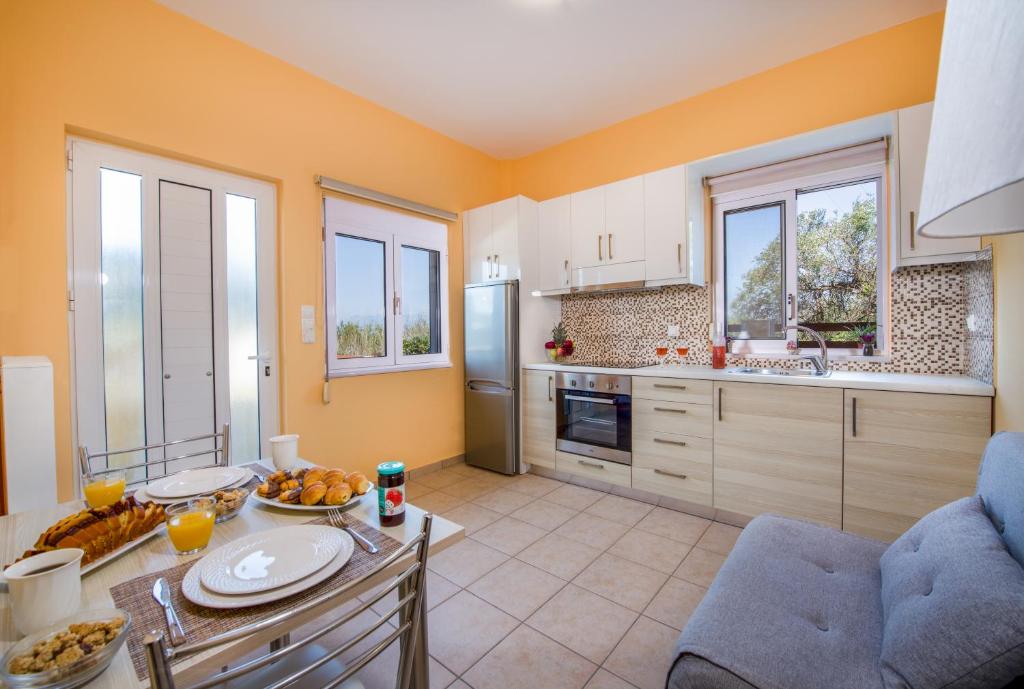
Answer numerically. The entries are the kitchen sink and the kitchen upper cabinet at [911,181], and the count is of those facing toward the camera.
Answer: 2

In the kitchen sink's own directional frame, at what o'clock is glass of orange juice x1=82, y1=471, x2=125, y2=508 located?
The glass of orange juice is roughly at 1 o'clock from the kitchen sink.

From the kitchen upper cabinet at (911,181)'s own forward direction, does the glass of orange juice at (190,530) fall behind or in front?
in front

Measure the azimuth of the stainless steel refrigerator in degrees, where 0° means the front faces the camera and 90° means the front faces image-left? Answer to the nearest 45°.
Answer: approximately 45°

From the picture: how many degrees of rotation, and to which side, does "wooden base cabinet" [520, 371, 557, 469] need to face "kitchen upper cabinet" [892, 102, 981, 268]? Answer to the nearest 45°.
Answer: approximately 90° to its left

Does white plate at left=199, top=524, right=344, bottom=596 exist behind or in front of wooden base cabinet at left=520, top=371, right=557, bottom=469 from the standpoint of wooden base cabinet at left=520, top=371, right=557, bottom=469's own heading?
in front

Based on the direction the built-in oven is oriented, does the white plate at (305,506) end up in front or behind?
in front

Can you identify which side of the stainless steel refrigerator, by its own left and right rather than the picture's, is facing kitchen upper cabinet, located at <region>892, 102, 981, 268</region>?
left
